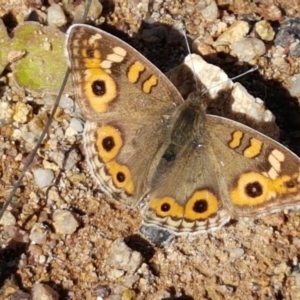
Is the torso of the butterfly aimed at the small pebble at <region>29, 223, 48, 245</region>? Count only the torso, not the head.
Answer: no

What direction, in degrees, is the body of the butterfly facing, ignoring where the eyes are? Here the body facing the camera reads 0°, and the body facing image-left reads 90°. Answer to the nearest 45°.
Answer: approximately 225°

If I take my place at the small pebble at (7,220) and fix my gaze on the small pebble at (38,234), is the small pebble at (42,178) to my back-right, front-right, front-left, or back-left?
front-left

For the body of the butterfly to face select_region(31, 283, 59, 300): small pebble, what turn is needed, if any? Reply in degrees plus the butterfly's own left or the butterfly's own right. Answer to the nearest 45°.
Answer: approximately 180°

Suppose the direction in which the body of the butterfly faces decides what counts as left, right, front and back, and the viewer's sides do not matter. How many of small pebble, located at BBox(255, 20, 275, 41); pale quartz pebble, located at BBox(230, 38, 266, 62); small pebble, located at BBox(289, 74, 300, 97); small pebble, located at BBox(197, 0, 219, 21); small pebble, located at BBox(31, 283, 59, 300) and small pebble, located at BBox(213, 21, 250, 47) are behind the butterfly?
1

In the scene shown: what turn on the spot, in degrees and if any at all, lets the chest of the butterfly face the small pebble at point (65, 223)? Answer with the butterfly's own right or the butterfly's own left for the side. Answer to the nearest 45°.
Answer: approximately 180°

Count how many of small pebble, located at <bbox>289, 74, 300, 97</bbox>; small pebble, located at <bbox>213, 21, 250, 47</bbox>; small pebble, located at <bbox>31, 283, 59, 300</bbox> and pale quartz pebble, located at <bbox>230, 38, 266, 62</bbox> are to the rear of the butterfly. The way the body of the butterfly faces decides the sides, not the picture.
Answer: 1

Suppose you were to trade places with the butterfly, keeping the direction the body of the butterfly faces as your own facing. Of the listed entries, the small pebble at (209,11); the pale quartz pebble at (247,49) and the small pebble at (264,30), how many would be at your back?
0

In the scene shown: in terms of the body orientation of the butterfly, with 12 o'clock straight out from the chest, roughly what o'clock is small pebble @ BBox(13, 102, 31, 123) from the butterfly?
The small pebble is roughly at 8 o'clock from the butterfly.

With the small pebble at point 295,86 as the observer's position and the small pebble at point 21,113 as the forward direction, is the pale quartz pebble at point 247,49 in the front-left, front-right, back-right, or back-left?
front-right

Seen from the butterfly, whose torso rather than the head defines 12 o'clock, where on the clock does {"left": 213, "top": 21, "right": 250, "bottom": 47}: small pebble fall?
The small pebble is roughly at 11 o'clock from the butterfly.

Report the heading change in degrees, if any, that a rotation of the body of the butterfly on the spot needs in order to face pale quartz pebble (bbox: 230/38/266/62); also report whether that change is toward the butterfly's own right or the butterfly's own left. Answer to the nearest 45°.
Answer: approximately 45° to the butterfly's own left

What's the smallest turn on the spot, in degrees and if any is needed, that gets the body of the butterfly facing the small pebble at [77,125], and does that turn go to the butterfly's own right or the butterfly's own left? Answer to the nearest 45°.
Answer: approximately 90° to the butterfly's own left
